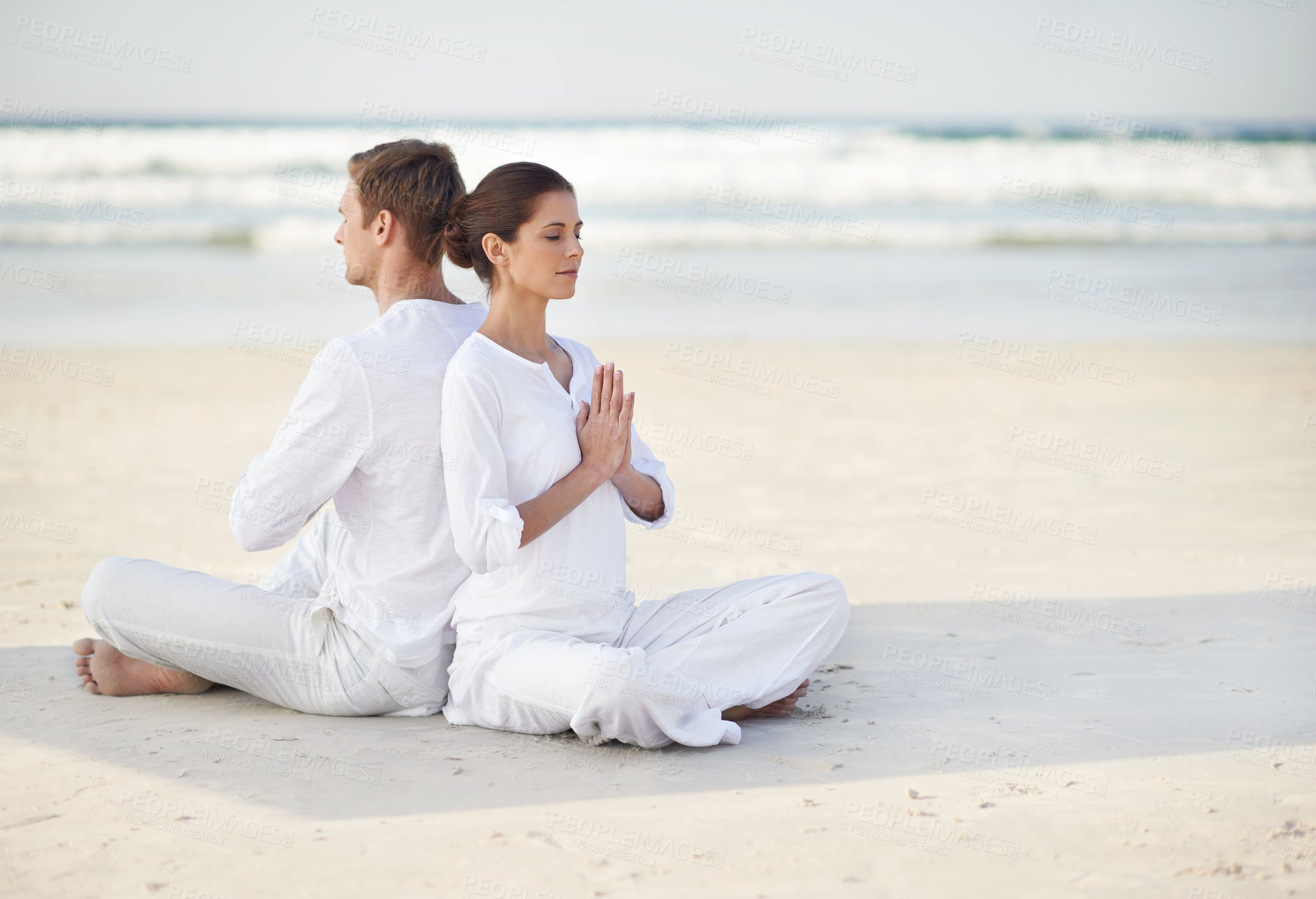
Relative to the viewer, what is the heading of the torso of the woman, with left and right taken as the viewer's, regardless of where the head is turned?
facing the viewer and to the right of the viewer

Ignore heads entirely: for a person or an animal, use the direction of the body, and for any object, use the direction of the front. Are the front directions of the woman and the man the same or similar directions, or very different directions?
very different directions

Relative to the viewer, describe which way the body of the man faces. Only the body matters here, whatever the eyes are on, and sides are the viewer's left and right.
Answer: facing away from the viewer and to the left of the viewer
